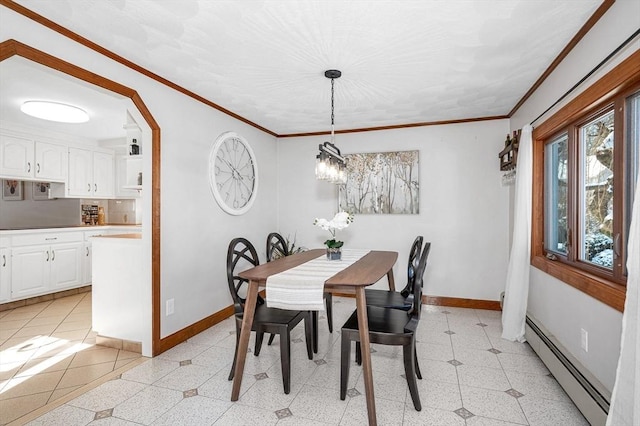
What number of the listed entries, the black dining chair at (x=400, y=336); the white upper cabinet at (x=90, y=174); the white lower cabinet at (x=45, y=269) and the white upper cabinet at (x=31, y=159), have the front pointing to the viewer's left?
1

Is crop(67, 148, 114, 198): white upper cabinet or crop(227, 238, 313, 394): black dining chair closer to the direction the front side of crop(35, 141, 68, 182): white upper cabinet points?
the black dining chair

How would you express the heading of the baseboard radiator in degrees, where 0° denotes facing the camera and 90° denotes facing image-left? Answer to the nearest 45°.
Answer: approximately 45°

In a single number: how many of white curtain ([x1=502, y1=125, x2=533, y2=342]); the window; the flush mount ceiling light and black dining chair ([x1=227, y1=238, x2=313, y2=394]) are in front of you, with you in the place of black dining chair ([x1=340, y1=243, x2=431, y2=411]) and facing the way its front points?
2

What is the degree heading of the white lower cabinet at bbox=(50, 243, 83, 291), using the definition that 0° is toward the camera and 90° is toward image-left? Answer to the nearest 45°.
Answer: approximately 315°

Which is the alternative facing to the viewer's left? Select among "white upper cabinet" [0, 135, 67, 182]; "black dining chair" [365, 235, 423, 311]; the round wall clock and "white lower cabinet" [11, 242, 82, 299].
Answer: the black dining chair

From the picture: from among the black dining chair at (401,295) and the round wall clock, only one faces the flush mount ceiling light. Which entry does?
the black dining chair

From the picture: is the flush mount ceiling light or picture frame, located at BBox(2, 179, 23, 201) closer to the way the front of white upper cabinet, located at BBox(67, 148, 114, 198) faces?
the flush mount ceiling light

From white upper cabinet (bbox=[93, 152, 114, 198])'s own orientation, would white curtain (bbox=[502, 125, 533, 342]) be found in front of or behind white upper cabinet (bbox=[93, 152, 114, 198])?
in front

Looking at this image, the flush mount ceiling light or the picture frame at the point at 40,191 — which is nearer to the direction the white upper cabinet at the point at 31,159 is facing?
the flush mount ceiling light

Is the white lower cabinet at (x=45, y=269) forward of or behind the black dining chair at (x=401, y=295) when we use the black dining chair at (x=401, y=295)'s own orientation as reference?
forward
